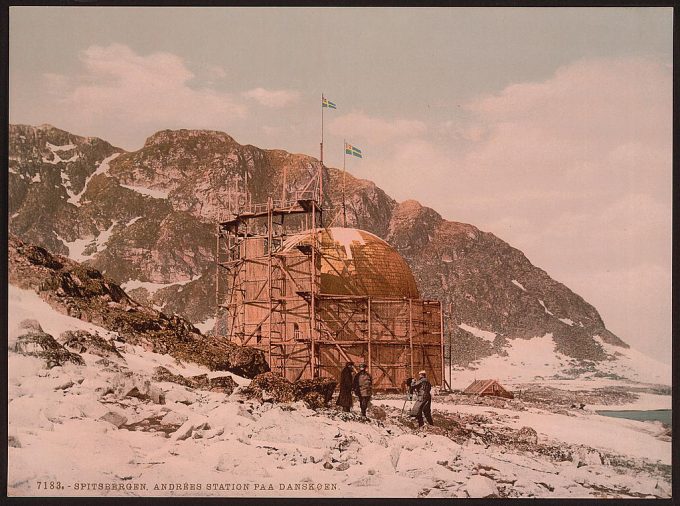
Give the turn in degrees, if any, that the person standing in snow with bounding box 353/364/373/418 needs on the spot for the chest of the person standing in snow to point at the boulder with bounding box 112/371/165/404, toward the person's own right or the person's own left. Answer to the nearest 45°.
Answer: approximately 45° to the person's own right

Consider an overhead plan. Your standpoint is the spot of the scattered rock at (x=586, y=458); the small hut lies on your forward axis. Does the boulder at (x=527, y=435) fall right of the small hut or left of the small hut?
left

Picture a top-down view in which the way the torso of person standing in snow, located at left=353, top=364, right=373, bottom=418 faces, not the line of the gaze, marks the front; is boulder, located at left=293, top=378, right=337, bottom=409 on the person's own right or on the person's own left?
on the person's own right

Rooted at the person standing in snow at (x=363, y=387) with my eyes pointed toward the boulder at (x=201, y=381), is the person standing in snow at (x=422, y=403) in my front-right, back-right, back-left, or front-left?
back-left

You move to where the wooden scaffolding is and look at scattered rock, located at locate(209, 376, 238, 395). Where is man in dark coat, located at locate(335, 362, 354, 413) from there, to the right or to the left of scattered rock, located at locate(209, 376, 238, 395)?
left

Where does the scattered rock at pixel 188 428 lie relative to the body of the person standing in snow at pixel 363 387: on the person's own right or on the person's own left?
on the person's own right

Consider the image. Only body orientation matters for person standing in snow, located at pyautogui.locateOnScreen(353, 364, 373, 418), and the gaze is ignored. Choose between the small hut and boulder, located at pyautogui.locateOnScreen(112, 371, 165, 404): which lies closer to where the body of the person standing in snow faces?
the boulder

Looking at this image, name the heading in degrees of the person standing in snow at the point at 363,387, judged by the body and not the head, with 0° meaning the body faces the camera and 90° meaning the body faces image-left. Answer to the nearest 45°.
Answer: approximately 0°

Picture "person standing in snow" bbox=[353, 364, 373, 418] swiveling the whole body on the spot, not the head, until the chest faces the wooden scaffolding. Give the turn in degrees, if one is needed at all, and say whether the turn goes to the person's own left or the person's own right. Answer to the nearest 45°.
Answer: approximately 135° to the person's own right

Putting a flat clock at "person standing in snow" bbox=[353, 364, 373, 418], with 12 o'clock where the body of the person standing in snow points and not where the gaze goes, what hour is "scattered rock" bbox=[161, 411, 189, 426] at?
The scattered rock is roughly at 2 o'clock from the person standing in snow.

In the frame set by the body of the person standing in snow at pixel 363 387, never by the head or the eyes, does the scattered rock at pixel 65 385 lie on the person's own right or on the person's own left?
on the person's own right

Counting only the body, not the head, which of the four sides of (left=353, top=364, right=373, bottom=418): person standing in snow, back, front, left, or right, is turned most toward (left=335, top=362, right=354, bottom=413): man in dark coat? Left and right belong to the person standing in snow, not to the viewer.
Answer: right

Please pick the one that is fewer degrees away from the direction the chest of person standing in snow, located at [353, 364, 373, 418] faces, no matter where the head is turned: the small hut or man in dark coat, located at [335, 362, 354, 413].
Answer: the man in dark coat
